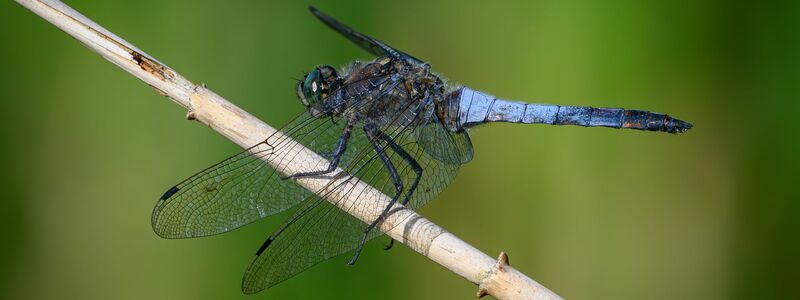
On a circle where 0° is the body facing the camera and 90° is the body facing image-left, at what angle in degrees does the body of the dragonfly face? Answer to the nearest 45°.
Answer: approximately 90°
